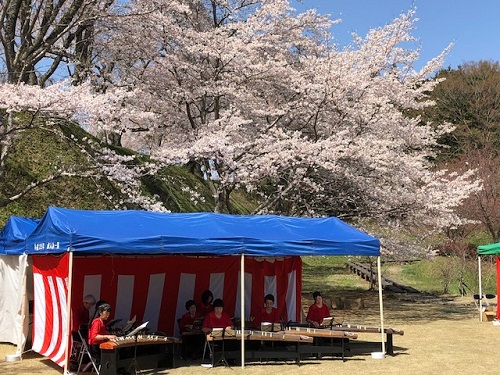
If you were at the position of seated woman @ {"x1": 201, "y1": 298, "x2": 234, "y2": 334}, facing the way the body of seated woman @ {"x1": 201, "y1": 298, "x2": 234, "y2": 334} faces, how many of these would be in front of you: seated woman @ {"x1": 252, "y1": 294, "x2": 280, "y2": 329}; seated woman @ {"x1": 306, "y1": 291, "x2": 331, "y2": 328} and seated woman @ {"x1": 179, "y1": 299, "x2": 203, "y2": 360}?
0

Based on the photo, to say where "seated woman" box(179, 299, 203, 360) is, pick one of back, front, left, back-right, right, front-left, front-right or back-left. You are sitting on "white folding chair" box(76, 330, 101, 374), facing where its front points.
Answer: front-left

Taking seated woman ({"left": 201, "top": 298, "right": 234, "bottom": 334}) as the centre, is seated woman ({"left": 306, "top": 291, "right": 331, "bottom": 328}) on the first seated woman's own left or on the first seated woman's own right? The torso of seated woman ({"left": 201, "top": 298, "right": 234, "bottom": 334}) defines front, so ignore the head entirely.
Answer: on the first seated woman's own left

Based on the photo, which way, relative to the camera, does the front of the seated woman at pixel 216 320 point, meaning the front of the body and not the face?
toward the camera

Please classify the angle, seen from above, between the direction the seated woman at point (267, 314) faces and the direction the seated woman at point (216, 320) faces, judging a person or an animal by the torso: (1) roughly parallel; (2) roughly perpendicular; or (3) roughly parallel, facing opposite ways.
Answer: roughly parallel

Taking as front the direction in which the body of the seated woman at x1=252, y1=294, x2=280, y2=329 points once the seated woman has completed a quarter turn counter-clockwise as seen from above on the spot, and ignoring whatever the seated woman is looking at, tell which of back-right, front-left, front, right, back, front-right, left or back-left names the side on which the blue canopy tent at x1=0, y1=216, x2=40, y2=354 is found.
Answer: back

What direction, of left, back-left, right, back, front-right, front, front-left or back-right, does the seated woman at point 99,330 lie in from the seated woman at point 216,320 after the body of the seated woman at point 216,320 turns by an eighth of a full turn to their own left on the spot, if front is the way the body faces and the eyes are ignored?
right

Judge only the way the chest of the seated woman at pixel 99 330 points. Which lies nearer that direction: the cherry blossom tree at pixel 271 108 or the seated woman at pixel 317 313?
the seated woman

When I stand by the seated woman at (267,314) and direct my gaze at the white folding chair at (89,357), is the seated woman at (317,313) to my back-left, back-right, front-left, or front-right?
back-left

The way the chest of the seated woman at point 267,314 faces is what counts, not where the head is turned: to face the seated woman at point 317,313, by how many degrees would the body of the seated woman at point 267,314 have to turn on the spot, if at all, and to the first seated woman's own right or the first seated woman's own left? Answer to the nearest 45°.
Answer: approximately 90° to the first seated woman's own left
